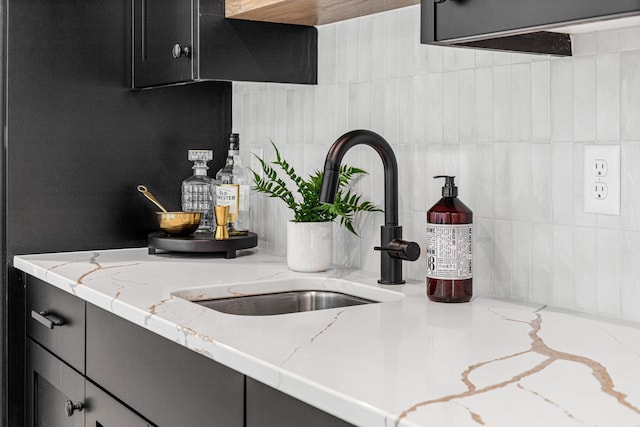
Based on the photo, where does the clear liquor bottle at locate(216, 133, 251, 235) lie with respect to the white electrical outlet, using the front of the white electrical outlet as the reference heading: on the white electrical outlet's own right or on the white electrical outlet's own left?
on the white electrical outlet's own right

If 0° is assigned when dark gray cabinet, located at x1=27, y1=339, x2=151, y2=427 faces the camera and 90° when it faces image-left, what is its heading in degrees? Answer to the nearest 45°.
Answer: approximately 45°

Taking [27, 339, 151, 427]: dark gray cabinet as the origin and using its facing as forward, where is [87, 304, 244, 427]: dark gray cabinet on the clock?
[87, 304, 244, 427]: dark gray cabinet is roughly at 10 o'clock from [27, 339, 151, 427]: dark gray cabinet.

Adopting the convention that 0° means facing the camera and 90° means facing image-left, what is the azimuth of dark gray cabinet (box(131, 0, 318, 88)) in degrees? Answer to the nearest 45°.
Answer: approximately 45°

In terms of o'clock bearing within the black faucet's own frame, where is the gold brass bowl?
The gold brass bowl is roughly at 3 o'clock from the black faucet.

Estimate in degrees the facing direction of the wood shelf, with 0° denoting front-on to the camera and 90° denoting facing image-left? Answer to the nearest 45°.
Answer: approximately 45°

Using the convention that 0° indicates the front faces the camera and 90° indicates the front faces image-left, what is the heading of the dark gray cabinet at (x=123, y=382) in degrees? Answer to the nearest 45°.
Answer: approximately 45°

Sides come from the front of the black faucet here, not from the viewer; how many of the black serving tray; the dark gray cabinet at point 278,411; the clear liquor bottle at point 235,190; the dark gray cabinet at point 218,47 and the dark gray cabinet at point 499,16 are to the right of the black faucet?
3

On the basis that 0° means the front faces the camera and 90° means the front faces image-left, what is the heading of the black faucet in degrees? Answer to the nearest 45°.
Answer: approximately 45°
